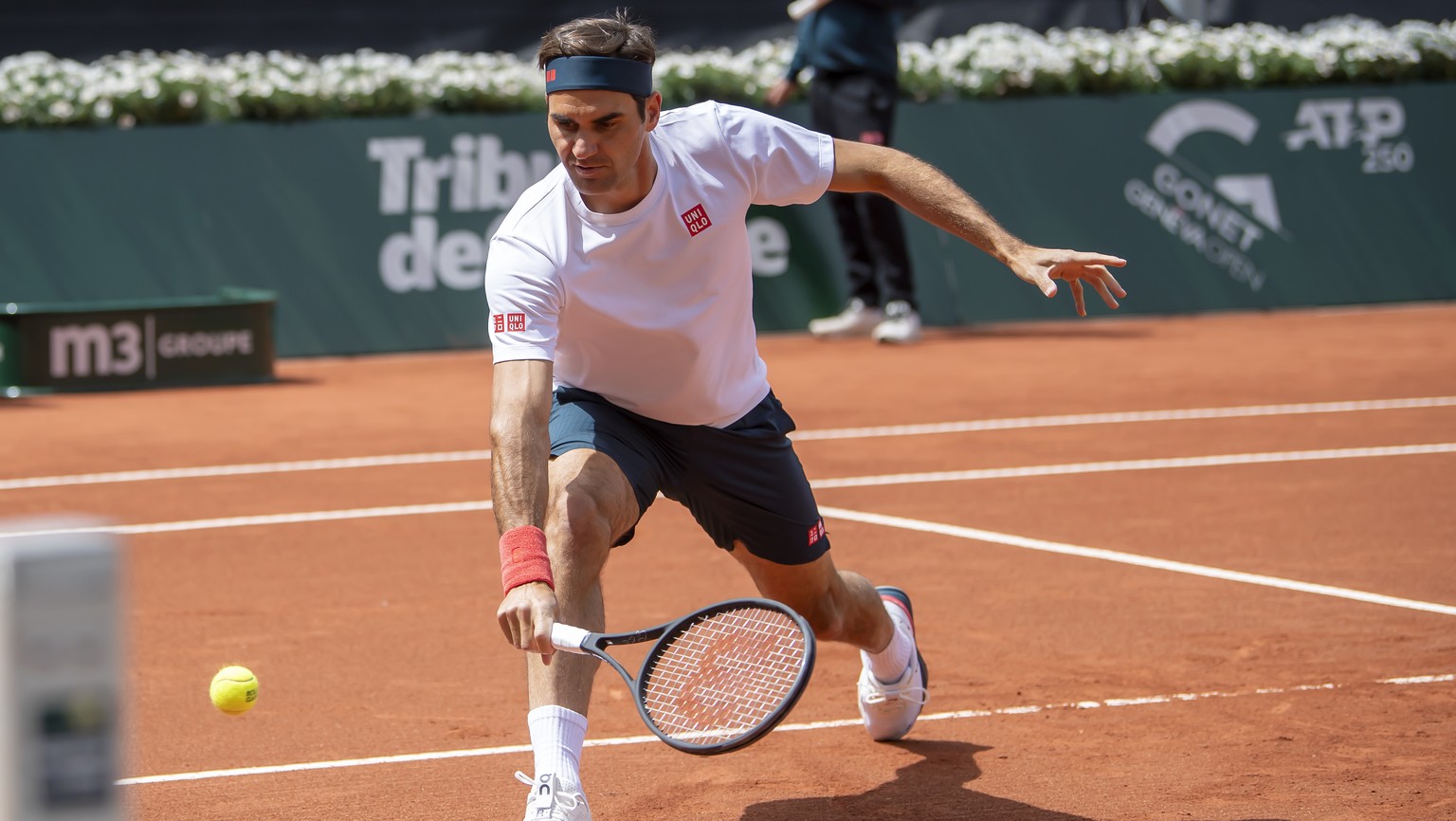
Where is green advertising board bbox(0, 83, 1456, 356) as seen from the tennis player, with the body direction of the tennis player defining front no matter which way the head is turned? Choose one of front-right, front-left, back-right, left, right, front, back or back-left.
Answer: back

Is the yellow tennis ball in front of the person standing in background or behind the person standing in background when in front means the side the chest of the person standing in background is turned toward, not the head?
in front

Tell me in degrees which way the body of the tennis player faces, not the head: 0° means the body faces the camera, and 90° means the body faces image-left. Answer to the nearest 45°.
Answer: approximately 0°

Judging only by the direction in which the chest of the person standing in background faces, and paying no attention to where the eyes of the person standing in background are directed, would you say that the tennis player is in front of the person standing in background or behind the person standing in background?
in front

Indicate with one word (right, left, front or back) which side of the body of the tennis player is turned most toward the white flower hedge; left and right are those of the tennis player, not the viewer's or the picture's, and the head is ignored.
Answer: back

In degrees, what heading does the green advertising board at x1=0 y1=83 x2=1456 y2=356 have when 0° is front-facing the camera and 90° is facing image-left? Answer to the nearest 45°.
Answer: approximately 0°

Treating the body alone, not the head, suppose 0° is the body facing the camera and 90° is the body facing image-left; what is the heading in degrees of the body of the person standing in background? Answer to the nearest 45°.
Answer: approximately 45°

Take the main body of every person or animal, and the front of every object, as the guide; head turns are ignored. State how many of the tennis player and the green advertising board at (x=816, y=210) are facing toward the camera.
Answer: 2

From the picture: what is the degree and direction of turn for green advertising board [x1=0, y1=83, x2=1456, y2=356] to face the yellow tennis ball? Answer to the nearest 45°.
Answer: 0° — it already faces it
